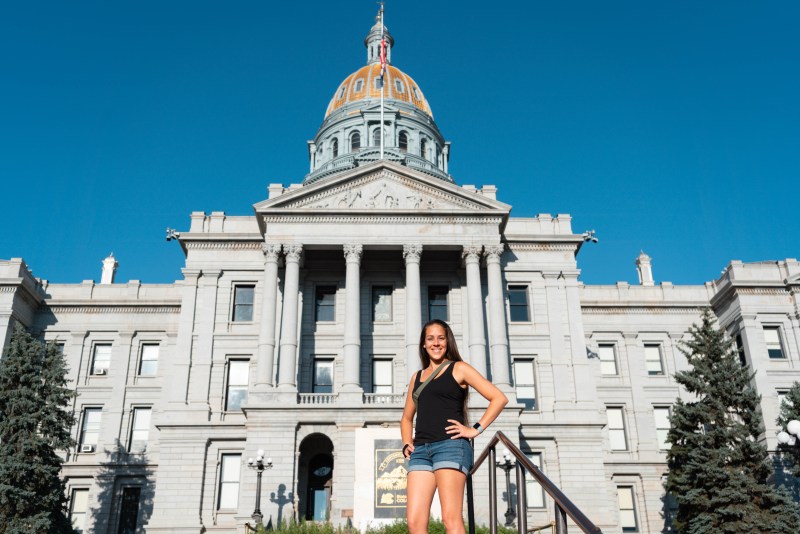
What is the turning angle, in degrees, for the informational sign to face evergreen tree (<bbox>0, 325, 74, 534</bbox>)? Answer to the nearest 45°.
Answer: approximately 90° to its right

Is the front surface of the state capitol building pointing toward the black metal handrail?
yes

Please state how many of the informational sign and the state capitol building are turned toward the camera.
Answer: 2

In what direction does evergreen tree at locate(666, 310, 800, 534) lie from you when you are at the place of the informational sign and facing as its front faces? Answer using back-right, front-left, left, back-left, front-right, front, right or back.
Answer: left

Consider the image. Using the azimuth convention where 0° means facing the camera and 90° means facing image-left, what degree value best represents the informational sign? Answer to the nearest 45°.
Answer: approximately 0°

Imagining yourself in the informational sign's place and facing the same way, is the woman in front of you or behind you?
in front

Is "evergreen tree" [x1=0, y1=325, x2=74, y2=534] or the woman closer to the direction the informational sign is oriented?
the woman

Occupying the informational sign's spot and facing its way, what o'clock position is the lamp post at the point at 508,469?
The lamp post is roughly at 10 o'clock from the informational sign.

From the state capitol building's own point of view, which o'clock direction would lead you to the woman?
The woman is roughly at 12 o'clock from the state capitol building.

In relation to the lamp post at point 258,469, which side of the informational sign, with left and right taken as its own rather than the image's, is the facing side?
right
